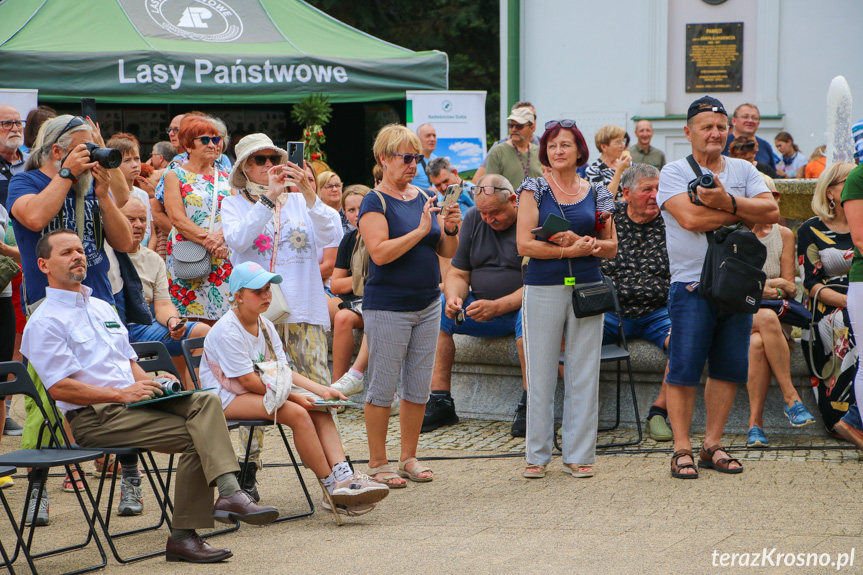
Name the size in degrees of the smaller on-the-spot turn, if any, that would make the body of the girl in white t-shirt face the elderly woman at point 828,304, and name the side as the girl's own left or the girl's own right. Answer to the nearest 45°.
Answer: approximately 45° to the girl's own left

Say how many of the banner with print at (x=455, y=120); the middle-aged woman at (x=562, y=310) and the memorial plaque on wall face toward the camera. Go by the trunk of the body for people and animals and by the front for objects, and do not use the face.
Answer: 3

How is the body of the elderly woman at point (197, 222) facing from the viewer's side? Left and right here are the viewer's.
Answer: facing the viewer and to the right of the viewer

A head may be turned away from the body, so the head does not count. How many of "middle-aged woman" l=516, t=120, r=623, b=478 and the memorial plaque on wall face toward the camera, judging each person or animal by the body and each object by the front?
2

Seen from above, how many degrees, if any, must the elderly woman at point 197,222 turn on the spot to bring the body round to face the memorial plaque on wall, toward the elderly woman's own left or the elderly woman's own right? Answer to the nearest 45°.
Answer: approximately 90° to the elderly woman's own left

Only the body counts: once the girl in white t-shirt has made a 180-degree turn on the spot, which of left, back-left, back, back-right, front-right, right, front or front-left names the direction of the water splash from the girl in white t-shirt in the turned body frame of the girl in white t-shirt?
right

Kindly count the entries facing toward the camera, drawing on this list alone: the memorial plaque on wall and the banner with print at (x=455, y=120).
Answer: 2

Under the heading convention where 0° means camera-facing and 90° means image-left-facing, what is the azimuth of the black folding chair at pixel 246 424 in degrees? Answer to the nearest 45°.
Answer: approximately 315°

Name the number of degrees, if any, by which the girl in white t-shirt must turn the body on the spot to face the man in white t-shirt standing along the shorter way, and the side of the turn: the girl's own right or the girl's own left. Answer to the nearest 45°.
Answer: approximately 45° to the girl's own left

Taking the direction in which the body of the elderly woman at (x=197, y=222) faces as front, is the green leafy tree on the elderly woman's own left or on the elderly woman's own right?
on the elderly woman's own left

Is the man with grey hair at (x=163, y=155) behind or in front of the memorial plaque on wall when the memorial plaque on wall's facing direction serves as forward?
in front

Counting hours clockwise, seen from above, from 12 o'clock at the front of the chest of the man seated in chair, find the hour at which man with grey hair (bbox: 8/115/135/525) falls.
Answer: The man with grey hair is roughly at 7 o'clock from the man seated in chair.

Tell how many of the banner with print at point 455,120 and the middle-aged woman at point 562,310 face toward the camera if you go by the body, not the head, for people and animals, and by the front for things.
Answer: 2
